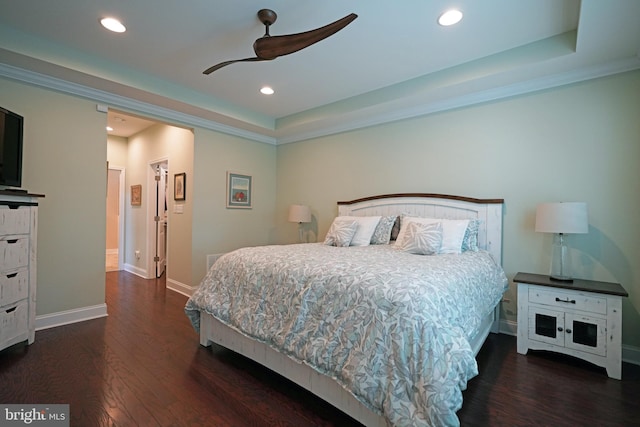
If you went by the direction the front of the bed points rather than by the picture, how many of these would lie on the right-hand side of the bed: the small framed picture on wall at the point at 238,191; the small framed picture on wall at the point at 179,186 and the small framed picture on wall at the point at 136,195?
3

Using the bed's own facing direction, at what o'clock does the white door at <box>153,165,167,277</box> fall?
The white door is roughly at 3 o'clock from the bed.

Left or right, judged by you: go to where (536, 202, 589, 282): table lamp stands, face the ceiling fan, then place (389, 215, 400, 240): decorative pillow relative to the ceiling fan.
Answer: right

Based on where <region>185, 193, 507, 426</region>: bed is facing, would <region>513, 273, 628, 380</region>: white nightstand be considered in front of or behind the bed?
behind

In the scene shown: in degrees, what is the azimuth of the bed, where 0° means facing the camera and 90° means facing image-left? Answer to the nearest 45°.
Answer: approximately 45°

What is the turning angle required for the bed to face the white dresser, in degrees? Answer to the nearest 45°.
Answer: approximately 45° to its right

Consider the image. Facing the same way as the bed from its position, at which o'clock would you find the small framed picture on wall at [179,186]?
The small framed picture on wall is roughly at 3 o'clock from the bed.

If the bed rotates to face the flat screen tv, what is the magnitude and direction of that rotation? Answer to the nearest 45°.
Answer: approximately 45° to its right
